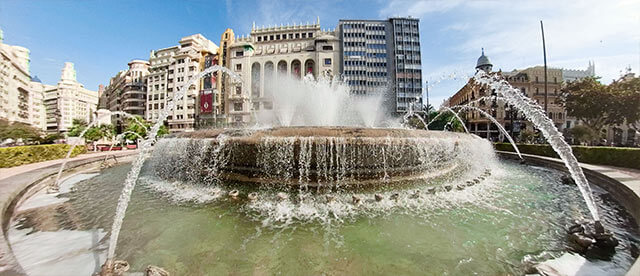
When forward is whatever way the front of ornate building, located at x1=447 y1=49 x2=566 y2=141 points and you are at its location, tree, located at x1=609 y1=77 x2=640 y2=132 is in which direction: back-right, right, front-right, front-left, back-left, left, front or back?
front-left

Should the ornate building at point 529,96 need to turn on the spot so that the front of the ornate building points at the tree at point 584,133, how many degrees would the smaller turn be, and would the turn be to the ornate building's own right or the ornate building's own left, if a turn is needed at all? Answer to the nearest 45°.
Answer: approximately 45° to the ornate building's own left

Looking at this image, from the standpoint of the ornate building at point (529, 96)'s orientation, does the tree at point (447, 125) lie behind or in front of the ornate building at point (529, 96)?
in front

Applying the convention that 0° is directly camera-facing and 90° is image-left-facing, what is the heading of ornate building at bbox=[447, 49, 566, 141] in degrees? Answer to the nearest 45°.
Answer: approximately 45°

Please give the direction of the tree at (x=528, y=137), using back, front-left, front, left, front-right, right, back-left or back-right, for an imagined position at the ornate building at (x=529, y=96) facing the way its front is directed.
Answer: front-left

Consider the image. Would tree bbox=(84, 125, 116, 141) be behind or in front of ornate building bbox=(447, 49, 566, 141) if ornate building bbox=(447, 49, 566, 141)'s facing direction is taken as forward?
in front
